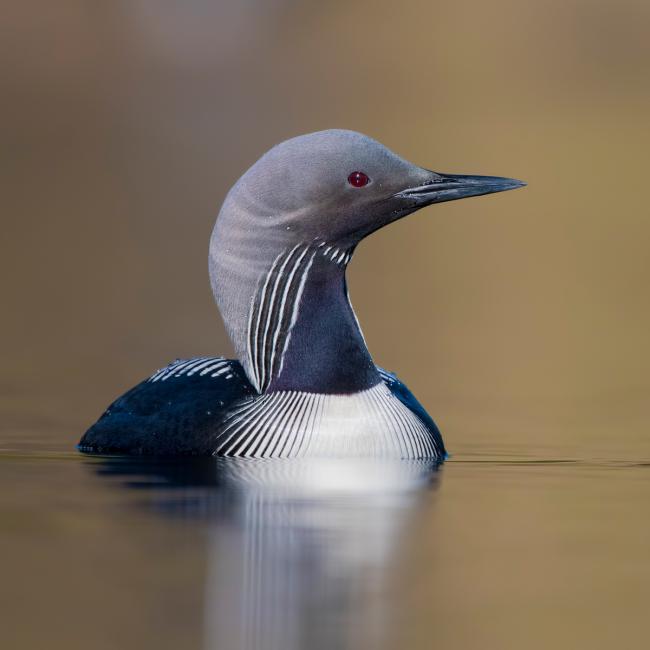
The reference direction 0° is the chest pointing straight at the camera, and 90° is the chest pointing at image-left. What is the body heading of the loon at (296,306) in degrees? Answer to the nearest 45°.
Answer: approximately 315°
